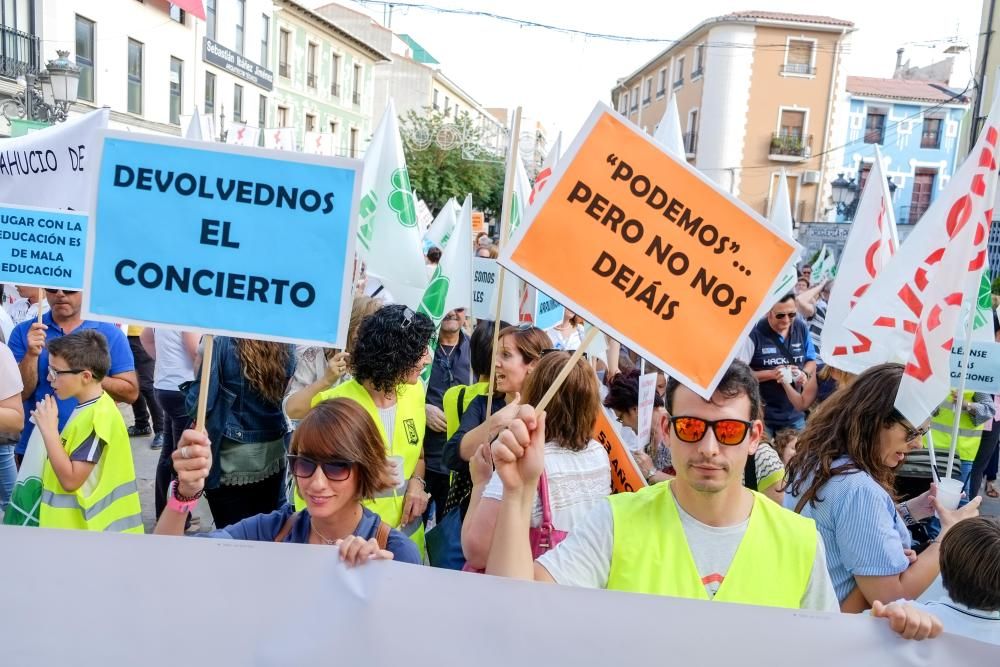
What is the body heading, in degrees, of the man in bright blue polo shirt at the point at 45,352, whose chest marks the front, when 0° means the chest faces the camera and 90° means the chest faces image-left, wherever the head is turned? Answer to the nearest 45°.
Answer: approximately 0°

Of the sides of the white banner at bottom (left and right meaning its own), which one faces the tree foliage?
back

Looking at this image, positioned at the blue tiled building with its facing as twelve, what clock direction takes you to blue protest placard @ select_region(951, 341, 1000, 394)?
The blue protest placard is roughly at 12 o'clock from the blue tiled building.

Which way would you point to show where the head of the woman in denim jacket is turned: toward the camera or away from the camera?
away from the camera

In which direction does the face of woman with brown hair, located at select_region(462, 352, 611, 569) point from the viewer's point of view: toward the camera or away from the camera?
away from the camera

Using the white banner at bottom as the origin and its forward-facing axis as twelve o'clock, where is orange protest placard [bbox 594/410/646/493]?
The orange protest placard is roughly at 7 o'clock from the white banner at bottom.
